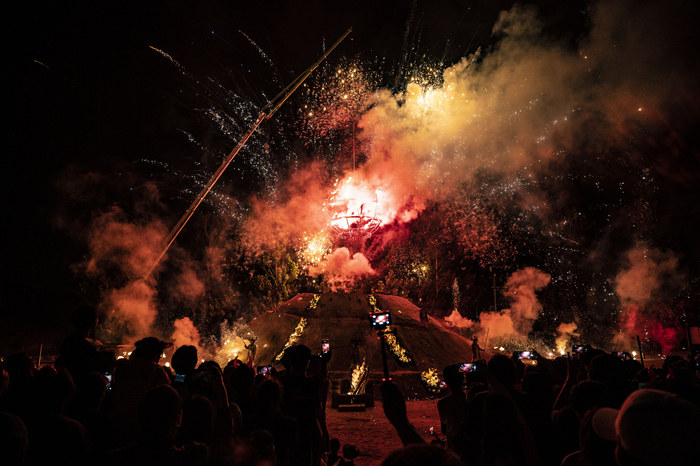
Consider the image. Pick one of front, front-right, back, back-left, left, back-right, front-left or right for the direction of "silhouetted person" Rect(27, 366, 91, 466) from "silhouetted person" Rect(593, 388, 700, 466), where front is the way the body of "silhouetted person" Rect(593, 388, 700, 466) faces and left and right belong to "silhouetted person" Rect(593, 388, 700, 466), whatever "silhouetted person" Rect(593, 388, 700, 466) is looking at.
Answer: front-left

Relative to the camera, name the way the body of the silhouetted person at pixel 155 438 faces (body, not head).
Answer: away from the camera

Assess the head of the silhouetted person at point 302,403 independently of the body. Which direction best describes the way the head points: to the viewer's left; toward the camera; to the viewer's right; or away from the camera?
away from the camera

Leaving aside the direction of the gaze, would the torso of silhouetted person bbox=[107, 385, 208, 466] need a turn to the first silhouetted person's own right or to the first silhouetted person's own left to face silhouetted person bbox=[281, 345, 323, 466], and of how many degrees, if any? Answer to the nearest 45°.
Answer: approximately 45° to the first silhouetted person's own right

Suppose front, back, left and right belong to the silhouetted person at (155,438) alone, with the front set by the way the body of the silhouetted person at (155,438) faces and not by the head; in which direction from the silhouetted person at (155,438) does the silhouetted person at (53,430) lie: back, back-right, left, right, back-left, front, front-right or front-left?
front-left

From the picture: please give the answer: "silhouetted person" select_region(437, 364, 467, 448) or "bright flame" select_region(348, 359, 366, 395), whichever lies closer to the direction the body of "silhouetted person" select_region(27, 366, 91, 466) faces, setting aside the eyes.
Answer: the bright flame

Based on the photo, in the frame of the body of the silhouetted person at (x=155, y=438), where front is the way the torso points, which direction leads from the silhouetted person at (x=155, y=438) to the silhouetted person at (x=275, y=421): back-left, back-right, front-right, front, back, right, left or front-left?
front-right

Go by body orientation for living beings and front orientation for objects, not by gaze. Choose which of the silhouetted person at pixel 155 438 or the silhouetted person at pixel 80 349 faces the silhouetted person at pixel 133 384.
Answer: the silhouetted person at pixel 155 438

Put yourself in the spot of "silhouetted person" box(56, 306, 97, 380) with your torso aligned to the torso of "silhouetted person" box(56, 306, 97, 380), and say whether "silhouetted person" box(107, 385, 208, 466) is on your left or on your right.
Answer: on your right

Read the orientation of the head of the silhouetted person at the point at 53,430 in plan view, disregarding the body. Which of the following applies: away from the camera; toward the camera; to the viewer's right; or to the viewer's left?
away from the camera

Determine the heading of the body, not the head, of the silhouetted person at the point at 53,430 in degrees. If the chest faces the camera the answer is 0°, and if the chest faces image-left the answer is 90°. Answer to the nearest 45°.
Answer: approximately 180°

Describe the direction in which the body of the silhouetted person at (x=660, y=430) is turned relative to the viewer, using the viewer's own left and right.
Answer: facing away from the viewer and to the left of the viewer

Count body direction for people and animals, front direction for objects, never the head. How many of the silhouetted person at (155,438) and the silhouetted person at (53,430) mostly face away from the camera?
2

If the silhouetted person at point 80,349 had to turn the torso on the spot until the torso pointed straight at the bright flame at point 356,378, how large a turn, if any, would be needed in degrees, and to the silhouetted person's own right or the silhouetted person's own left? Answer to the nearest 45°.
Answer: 0° — they already face it
